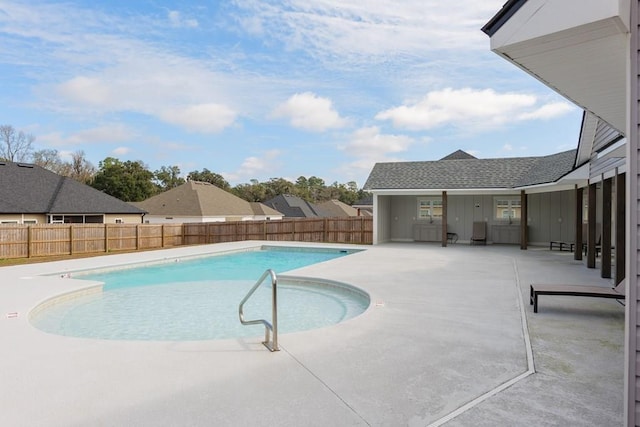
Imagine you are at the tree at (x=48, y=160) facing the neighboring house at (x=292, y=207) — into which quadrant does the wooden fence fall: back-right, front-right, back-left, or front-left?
front-right

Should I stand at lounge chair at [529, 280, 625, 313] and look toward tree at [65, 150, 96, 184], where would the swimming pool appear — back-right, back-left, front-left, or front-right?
front-left

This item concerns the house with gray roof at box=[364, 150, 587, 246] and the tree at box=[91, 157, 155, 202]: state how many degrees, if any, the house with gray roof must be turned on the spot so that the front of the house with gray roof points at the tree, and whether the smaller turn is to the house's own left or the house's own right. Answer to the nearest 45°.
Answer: approximately 90° to the house's own right

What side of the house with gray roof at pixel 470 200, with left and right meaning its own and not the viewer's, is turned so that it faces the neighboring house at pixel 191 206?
right

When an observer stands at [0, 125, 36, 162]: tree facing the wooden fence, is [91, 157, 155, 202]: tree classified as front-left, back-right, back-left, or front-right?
front-left

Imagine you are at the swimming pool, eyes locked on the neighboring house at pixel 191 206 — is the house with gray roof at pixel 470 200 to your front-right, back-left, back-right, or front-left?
front-right

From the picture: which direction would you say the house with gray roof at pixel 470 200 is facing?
toward the camera

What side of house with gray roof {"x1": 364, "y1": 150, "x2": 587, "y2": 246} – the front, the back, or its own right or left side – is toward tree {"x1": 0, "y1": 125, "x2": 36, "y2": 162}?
right

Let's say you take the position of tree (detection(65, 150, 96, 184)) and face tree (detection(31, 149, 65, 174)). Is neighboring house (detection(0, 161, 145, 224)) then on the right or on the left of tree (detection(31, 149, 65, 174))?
left

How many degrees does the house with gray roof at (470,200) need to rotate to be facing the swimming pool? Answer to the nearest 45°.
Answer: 0° — it already faces it

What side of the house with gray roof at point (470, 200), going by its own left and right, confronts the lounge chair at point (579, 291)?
front

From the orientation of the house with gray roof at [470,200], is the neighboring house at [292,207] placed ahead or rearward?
rearward

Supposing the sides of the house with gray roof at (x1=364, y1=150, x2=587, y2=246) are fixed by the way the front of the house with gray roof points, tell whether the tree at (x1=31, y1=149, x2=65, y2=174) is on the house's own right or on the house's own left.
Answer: on the house's own right
